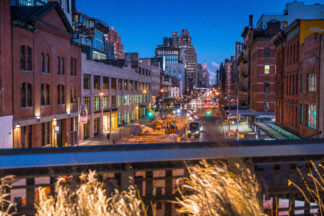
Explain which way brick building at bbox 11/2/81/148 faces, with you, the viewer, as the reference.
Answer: facing the viewer and to the right of the viewer

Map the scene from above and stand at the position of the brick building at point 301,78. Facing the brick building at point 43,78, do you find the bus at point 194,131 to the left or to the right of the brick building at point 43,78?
right

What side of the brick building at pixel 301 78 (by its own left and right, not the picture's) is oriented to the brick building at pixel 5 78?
front

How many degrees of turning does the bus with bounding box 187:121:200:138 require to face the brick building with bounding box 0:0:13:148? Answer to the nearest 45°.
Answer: approximately 45° to its right

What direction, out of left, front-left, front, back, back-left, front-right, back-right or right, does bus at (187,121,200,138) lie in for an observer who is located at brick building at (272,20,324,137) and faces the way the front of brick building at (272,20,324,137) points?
right

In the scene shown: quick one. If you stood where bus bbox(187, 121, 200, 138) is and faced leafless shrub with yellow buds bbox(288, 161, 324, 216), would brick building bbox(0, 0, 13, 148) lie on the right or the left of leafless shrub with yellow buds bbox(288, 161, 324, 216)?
right

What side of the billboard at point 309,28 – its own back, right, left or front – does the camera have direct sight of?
front

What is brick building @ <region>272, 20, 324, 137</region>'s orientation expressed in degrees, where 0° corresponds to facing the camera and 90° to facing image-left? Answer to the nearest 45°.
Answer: approximately 45°
